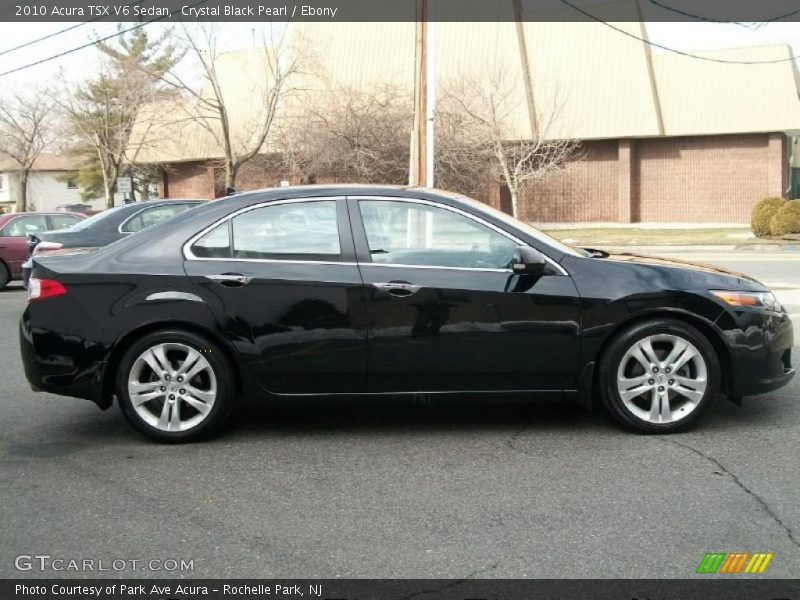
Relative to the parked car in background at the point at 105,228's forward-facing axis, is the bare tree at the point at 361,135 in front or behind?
in front

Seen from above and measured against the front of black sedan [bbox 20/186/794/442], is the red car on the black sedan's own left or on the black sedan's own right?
on the black sedan's own left

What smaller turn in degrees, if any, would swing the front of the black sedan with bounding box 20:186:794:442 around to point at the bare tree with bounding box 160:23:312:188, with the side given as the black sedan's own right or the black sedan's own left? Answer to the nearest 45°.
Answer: approximately 90° to the black sedan's own left

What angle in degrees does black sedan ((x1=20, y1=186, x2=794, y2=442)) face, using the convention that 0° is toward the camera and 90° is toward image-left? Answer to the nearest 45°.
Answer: approximately 270°

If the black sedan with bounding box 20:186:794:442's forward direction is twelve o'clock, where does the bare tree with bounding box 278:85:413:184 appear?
The bare tree is roughly at 9 o'clock from the black sedan.

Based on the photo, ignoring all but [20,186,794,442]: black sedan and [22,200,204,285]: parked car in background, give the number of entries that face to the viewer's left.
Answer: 0

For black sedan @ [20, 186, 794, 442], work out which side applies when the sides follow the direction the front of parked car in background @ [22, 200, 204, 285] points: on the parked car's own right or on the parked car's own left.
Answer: on the parked car's own right

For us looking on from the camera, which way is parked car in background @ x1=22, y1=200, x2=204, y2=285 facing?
facing away from the viewer and to the right of the viewer

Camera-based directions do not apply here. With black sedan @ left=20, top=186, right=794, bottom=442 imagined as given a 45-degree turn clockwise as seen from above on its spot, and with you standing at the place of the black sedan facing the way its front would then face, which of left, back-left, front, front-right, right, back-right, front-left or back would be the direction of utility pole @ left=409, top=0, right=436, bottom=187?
back-left
